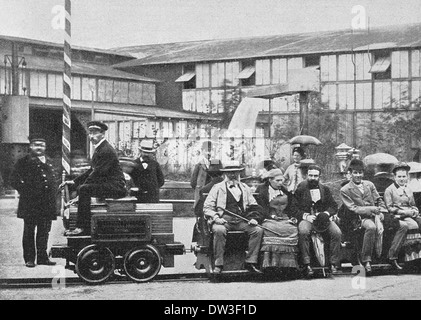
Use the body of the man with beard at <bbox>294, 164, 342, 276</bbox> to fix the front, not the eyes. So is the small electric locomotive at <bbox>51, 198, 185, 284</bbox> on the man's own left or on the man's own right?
on the man's own right

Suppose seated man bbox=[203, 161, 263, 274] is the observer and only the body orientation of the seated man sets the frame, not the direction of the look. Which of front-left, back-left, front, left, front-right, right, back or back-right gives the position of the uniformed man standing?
right

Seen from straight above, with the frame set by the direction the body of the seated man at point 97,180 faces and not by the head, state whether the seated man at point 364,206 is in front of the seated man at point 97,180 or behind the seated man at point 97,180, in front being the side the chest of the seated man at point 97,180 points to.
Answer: behind

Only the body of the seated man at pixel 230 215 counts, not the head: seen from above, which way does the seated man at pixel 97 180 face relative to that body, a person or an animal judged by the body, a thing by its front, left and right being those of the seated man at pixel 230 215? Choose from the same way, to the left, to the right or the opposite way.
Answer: to the right

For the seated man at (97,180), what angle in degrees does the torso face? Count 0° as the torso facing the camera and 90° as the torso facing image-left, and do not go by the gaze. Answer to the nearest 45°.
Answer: approximately 90°

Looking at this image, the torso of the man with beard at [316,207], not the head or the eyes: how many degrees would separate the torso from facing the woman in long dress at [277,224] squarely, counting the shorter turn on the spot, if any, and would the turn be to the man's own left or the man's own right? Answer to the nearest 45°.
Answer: approximately 45° to the man's own right

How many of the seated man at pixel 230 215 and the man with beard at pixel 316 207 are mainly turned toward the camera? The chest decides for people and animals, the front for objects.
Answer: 2

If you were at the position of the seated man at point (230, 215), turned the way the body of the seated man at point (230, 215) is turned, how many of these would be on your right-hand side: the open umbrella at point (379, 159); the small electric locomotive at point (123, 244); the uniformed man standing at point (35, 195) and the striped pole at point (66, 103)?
3

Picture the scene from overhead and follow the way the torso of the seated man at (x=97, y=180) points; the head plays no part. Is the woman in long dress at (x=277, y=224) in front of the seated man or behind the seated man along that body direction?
behind

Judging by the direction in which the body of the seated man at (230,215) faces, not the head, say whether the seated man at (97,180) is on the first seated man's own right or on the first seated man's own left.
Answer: on the first seated man's own right

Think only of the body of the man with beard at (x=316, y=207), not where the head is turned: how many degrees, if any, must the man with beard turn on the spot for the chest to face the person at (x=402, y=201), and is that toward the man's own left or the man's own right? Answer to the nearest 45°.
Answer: approximately 135° to the man's own left

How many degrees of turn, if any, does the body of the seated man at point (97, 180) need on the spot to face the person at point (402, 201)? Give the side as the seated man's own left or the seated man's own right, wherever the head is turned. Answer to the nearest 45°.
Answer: approximately 180°

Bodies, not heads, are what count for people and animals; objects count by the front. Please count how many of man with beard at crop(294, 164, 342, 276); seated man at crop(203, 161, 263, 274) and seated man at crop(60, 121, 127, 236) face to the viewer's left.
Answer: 1
